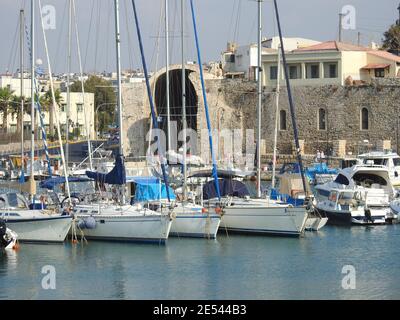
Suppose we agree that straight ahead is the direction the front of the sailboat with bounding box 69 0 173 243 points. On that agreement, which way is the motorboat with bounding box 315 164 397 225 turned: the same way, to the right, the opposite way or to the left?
the opposite way

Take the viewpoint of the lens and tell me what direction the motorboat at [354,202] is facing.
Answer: facing away from the viewer and to the left of the viewer

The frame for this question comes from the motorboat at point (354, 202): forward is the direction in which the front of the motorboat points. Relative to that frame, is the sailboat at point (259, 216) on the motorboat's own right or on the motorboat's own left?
on the motorboat's own left

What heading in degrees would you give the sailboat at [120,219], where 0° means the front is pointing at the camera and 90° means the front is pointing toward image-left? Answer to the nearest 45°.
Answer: approximately 315°
